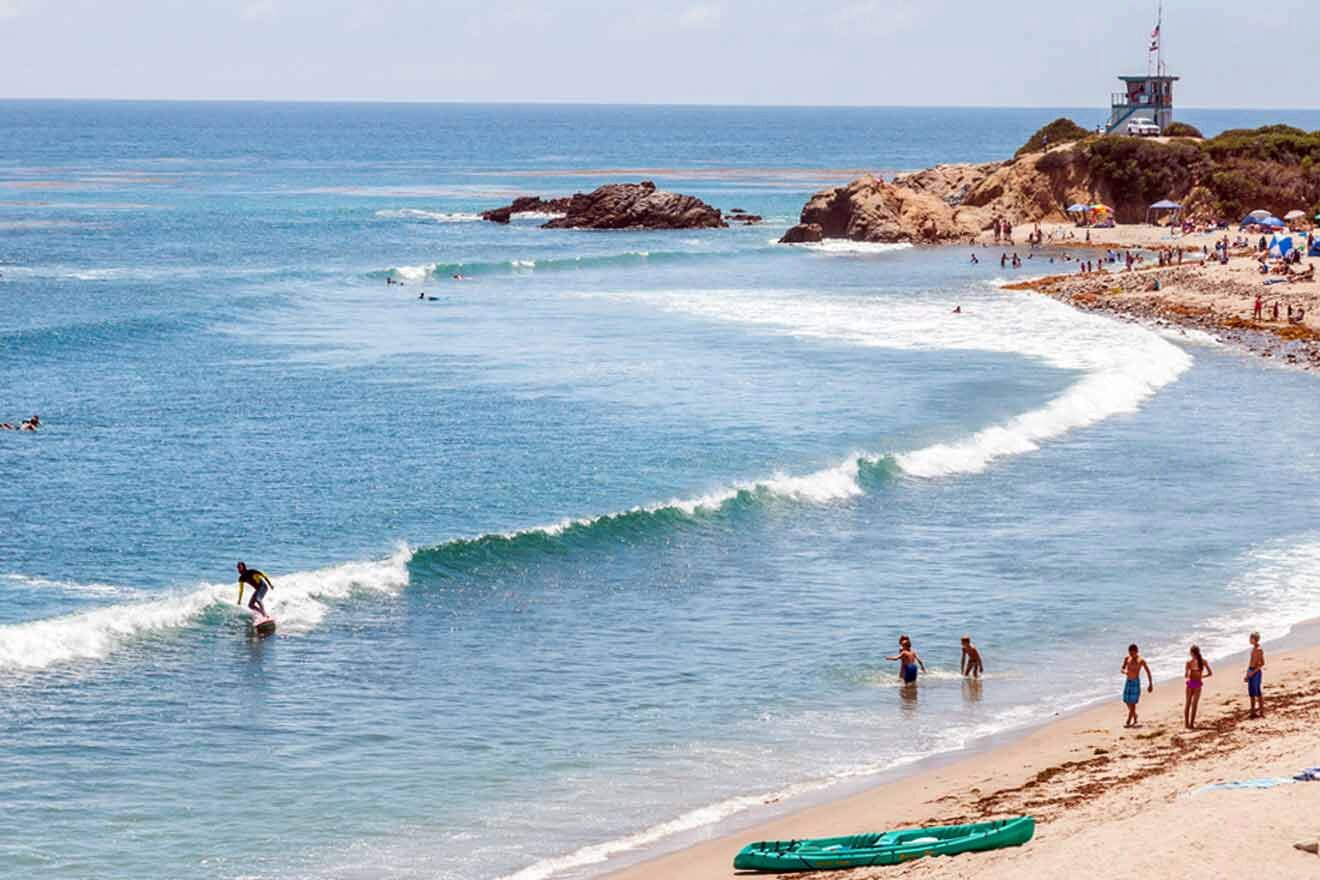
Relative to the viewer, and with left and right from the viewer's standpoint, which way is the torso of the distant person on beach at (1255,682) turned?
facing to the left of the viewer

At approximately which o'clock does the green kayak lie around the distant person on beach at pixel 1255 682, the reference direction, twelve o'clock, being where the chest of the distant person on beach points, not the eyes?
The green kayak is roughly at 10 o'clock from the distant person on beach.

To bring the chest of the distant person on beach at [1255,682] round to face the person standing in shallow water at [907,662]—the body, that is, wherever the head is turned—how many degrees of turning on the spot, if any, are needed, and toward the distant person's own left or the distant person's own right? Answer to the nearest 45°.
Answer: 0° — they already face them

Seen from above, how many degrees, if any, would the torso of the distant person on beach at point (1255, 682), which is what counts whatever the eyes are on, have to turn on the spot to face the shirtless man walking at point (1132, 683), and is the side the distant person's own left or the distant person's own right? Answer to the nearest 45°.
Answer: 0° — they already face them

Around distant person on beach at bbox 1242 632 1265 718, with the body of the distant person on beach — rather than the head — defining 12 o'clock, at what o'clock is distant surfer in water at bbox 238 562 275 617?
The distant surfer in water is roughly at 12 o'clock from the distant person on beach.

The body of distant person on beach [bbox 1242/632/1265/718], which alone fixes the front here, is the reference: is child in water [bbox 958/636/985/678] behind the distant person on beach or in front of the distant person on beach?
in front

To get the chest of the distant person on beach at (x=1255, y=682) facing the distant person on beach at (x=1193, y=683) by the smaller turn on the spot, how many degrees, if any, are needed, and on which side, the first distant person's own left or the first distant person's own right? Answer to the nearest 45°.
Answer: approximately 45° to the first distant person's own left
